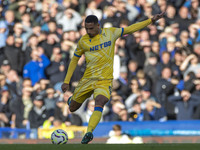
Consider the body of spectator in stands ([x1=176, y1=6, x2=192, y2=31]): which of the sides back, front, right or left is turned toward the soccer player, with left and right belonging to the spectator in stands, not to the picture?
front

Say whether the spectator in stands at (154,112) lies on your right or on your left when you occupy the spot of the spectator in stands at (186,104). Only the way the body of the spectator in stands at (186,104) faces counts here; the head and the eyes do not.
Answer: on your right

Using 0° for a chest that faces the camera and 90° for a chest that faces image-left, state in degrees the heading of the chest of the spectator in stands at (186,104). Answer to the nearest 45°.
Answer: approximately 0°

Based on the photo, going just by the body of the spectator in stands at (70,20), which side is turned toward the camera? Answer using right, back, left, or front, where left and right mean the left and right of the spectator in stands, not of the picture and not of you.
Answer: front

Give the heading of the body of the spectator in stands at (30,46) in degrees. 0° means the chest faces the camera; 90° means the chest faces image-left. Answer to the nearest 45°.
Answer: approximately 315°

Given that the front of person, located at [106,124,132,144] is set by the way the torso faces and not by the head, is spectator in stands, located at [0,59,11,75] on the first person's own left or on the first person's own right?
on the first person's own right

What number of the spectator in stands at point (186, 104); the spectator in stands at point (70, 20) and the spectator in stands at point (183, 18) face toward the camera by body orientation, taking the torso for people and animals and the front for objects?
3

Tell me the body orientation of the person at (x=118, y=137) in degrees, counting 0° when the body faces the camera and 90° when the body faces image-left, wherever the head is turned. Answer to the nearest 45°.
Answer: approximately 0°

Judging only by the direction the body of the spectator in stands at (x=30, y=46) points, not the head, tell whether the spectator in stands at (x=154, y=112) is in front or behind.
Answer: in front
